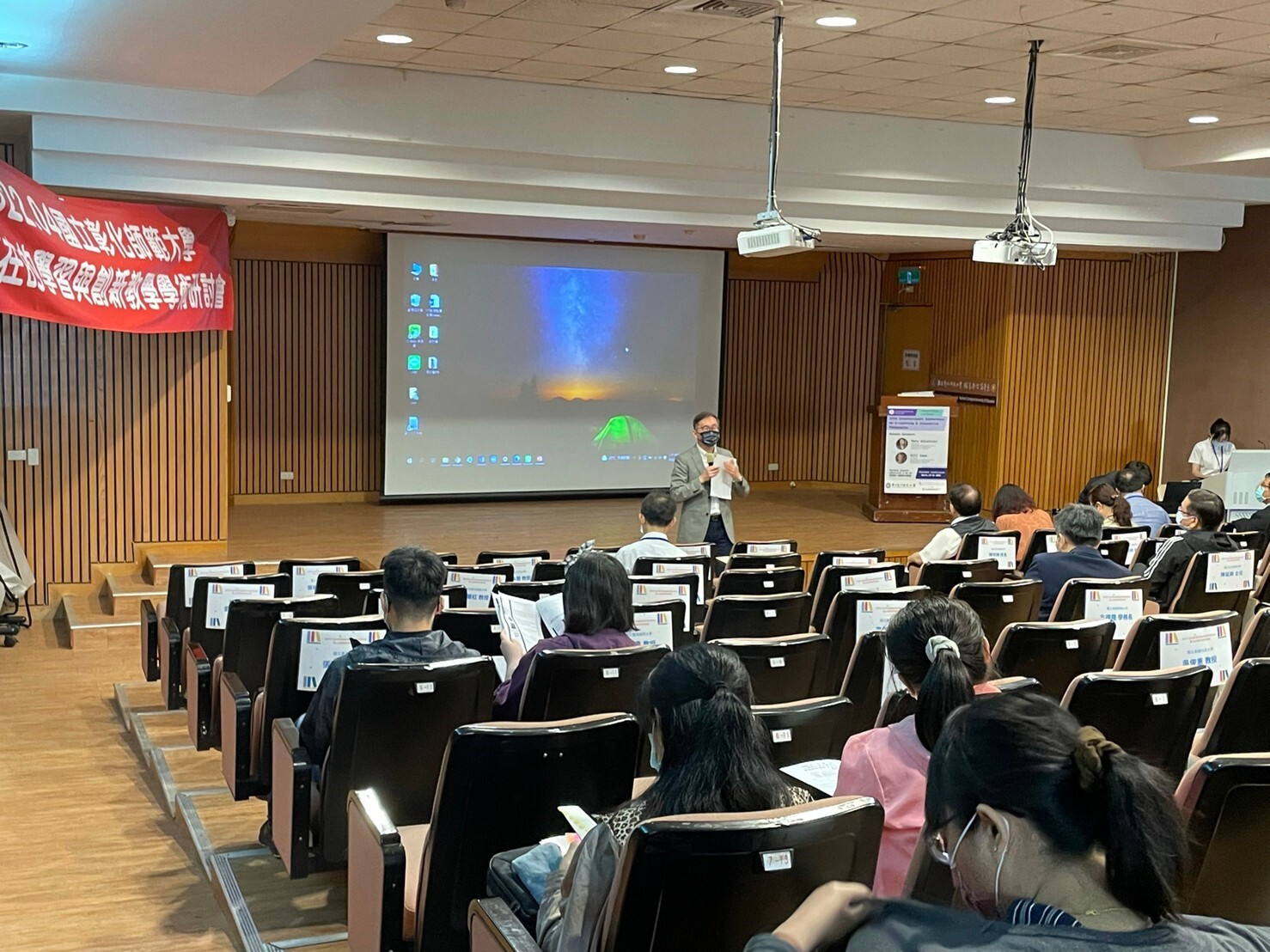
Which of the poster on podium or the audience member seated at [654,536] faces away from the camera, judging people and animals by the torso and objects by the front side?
the audience member seated

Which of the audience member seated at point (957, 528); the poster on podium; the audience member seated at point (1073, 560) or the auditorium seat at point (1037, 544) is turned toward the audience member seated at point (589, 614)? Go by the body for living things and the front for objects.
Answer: the poster on podium

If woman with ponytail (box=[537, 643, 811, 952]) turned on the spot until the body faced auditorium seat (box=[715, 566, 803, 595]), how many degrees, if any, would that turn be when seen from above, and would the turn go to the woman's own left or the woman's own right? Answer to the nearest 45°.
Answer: approximately 45° to the woman's own right

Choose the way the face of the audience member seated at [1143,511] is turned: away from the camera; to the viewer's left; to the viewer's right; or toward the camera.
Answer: away from the camera

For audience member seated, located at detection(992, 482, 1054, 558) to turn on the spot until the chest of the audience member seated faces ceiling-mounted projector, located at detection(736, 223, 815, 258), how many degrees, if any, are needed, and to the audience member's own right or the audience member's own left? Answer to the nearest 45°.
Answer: approximately 90° to the audience member's own left

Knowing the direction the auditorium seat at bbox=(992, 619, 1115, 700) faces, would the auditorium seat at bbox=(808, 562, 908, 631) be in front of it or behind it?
in front

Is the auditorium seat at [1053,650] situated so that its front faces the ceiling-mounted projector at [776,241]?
yes

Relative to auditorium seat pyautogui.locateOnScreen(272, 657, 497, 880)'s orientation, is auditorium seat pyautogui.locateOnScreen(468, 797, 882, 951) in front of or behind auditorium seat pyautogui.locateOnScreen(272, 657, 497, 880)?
behind

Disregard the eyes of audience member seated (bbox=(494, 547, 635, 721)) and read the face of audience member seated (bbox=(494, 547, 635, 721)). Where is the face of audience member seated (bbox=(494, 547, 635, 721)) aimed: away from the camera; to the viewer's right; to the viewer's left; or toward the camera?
away from the camera

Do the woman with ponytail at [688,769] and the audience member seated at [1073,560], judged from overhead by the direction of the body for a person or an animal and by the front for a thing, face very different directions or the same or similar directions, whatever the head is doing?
same or similar directions

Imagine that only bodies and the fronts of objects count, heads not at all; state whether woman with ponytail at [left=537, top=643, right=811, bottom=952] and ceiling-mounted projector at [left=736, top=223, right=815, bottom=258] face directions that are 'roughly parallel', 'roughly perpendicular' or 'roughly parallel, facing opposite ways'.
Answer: roughly parallel

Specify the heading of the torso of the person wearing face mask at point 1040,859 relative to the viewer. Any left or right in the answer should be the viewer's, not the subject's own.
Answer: facing away from the viewer and to the left of the viewer

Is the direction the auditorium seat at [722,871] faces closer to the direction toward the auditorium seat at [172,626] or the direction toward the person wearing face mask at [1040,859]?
the auditorium seat

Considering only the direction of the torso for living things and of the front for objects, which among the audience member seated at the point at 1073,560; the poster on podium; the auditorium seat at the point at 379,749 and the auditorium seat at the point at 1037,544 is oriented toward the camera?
the poster on podium

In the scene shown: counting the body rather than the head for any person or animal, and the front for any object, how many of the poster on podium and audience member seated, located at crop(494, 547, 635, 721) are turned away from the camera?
1

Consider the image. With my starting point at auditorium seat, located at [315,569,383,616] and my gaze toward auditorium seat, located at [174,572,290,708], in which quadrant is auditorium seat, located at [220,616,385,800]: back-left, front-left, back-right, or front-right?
front-left

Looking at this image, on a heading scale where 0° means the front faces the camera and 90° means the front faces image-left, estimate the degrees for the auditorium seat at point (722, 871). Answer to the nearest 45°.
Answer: approximately 135°

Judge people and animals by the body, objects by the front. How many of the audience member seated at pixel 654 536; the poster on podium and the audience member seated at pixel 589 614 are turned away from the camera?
2
